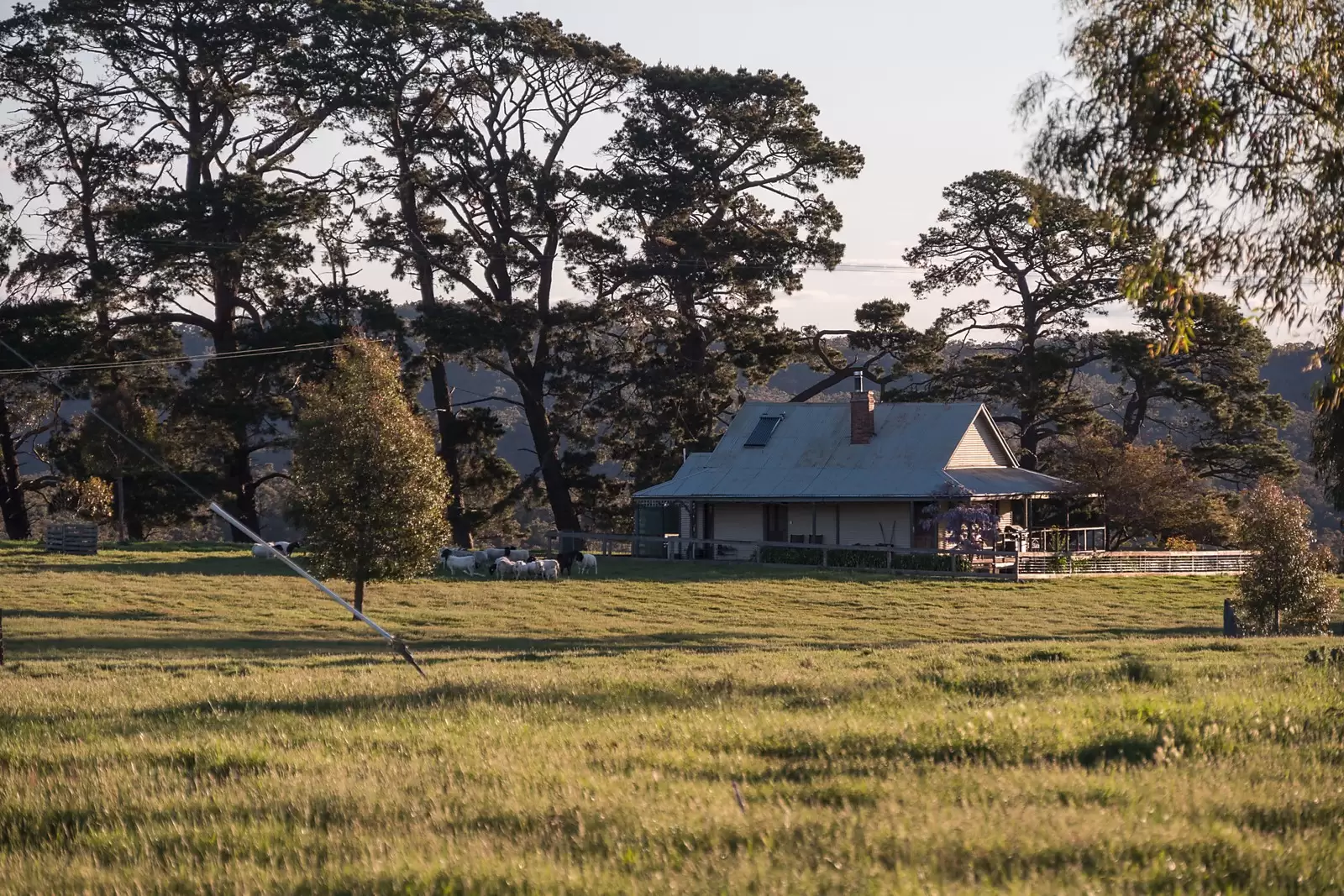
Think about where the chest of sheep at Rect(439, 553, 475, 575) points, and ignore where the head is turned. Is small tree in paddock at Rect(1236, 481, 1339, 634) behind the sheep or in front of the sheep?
behind

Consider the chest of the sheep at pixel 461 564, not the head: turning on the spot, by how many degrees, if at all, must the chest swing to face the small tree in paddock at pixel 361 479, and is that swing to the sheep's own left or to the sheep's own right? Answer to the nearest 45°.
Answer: approximately 90° to the sheep's own left

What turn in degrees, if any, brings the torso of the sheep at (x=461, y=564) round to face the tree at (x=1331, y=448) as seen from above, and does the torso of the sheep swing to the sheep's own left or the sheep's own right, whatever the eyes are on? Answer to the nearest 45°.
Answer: approximately 135° to the sheep's own left

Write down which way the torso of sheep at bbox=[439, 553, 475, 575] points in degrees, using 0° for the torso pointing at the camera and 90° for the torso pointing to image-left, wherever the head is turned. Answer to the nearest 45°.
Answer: approximately 90°

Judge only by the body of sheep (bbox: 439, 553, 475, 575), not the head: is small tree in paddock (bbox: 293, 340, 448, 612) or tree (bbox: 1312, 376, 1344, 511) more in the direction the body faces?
the small tree in paddock

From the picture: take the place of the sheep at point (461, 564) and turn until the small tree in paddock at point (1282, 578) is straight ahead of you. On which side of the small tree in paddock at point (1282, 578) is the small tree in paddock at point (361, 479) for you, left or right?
right
